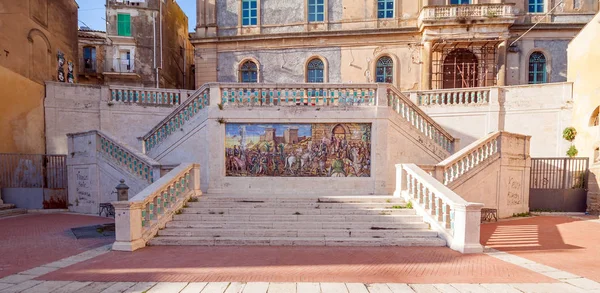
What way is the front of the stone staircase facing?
toward the camera

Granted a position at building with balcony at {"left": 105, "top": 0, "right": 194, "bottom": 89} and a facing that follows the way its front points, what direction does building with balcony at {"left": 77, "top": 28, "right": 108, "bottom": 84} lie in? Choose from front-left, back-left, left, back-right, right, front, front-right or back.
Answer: back-right

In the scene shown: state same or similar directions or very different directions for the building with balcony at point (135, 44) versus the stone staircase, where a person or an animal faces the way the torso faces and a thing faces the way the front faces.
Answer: same or similar directions

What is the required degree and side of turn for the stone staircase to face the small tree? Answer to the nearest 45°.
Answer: approximately 135° to its left

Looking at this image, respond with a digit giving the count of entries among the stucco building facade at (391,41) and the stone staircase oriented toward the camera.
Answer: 2

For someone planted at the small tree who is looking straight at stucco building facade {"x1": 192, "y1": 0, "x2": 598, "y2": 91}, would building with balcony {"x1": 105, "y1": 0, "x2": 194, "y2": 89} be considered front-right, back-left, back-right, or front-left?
front-left

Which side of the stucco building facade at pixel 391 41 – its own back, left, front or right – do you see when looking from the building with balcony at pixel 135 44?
right

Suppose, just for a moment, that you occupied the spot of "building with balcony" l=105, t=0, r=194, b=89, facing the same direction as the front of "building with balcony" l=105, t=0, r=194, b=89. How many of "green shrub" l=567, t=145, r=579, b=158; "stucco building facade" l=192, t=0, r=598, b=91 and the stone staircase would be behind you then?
0

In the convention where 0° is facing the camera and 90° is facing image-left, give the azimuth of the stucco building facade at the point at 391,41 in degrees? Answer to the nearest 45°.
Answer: approximately 0°

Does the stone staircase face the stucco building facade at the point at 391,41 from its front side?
no

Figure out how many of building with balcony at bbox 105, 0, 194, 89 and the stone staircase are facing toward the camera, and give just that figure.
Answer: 2

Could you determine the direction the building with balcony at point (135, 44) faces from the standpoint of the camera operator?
facing the viewer

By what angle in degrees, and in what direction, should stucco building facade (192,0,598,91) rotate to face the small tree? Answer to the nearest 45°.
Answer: approximately 45° to its left

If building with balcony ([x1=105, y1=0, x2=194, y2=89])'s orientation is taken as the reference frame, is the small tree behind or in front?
in front

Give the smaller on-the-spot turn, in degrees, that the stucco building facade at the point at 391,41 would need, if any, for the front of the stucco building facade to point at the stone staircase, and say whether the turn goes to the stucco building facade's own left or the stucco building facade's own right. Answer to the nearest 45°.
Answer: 0° — it already faces it

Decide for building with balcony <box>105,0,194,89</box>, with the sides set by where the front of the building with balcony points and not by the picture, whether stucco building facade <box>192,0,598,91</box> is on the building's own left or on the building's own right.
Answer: on the building's own left
